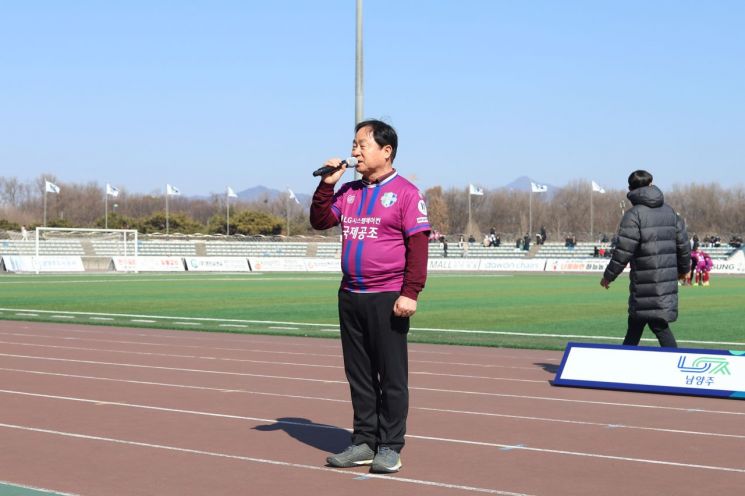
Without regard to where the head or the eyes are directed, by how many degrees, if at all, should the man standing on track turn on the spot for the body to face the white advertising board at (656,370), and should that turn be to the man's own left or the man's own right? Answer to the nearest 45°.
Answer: approximately 180°

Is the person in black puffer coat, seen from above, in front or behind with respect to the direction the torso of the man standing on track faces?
behind

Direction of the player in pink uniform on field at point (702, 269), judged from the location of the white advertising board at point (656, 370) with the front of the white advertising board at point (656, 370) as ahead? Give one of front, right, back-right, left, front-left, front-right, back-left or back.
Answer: back

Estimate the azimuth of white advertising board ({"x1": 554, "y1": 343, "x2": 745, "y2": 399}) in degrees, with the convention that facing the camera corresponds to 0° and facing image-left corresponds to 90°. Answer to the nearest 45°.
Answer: approximately 0°

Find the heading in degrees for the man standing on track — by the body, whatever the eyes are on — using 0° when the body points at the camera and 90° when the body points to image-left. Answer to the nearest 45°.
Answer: approximately 45°

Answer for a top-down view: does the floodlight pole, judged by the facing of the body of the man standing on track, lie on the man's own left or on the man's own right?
on the man's own right
